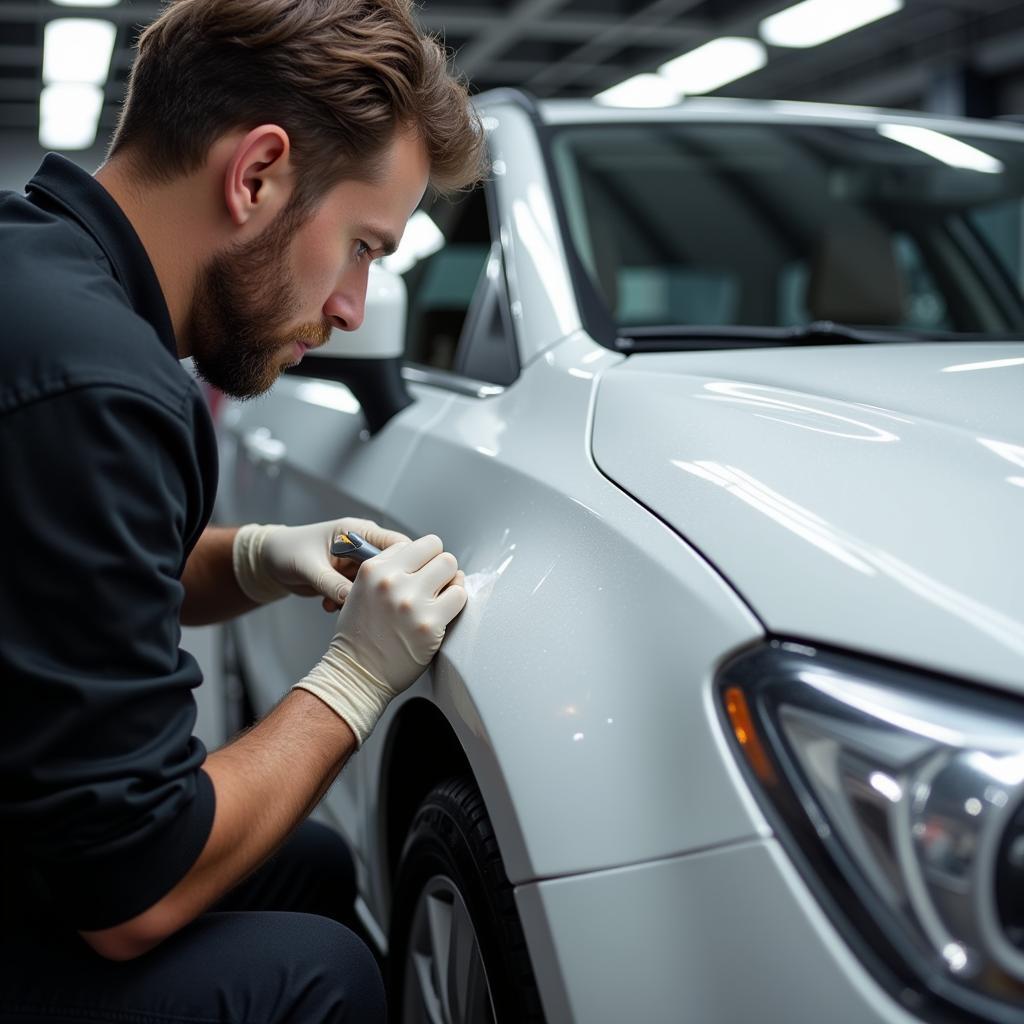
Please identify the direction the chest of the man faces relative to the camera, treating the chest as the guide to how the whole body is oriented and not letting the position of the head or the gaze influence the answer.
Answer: to the viewer's right

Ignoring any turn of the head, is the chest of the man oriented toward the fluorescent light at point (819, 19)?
no

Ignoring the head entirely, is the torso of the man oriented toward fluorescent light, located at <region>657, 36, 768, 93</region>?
no

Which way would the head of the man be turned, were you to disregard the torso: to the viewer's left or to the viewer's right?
to the viewer's right

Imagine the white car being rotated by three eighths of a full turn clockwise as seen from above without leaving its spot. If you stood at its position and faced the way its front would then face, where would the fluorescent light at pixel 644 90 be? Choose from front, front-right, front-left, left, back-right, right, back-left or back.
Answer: right

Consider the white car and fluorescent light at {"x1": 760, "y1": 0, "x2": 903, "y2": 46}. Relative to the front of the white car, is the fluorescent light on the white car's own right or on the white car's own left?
on the white car's own left

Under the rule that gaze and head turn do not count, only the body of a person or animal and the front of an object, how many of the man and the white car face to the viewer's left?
0

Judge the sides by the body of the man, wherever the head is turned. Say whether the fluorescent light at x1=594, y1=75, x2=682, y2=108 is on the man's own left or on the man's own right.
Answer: on the man's own left

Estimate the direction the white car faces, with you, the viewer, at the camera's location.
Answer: facing the viewer and to the right of the viewer

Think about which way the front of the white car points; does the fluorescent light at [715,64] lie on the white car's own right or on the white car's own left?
on the white car's own left

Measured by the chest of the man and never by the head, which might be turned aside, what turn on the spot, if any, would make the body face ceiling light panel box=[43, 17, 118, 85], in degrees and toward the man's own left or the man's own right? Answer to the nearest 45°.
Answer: approximately 90° to the man's own left

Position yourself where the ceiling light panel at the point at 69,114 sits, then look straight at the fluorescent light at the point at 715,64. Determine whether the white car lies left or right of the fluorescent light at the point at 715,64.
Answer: right
